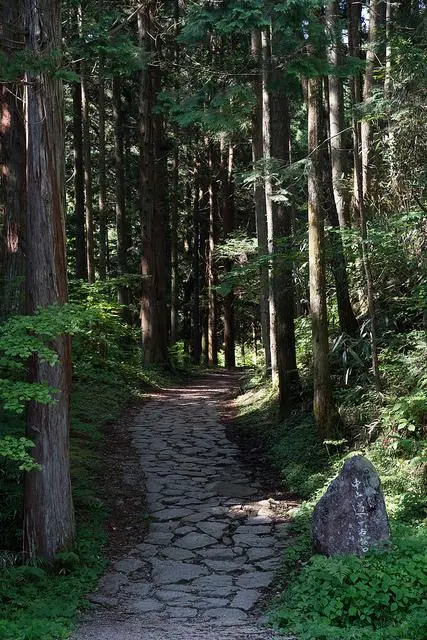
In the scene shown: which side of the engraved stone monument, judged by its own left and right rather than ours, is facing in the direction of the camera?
front

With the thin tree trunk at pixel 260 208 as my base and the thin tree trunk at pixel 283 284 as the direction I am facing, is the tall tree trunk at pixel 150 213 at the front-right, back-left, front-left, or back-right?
back-right

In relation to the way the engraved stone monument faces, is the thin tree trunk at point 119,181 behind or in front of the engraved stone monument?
behind

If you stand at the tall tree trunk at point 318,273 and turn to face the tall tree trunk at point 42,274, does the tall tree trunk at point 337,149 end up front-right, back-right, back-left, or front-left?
back-right

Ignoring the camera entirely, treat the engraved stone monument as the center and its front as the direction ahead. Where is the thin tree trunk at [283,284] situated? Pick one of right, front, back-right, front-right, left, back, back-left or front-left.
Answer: back

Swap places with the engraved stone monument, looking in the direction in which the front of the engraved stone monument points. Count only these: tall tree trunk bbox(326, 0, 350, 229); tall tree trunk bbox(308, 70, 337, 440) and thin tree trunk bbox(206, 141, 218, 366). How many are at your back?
3

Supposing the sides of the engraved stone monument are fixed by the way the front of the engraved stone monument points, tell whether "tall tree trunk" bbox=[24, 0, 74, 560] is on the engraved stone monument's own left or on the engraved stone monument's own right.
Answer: on the engraved stone monument's own right

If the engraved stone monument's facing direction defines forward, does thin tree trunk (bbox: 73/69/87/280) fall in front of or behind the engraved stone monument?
behind

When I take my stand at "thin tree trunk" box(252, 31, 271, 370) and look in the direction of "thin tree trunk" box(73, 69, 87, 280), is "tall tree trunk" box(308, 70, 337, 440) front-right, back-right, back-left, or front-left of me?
back-left

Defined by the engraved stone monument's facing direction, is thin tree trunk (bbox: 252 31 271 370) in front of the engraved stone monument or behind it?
behind

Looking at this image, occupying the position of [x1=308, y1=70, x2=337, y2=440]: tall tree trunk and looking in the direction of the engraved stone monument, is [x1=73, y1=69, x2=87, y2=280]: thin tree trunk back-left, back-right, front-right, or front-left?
back-right

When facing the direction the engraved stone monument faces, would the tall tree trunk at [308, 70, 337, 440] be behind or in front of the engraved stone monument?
behind
